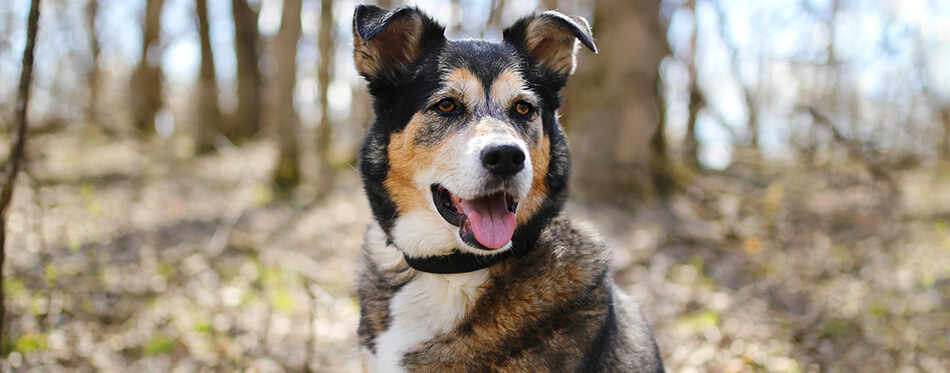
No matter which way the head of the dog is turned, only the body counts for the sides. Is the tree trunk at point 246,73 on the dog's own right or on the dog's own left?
on the dog's own right

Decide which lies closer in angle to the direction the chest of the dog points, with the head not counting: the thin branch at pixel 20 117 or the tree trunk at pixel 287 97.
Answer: the thin branch

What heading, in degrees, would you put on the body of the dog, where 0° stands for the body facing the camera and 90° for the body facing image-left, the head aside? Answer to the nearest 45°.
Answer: approximately 45°

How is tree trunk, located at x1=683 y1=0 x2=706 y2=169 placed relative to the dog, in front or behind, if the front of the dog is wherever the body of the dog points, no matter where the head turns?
behind

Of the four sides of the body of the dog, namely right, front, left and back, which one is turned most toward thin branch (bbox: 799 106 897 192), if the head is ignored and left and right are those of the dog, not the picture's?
back

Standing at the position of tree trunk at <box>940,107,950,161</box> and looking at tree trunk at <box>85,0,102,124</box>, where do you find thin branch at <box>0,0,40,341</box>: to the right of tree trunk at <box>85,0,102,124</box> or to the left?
left

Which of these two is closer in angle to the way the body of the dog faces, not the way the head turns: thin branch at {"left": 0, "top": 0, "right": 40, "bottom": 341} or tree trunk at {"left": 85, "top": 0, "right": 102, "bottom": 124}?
the thin branch

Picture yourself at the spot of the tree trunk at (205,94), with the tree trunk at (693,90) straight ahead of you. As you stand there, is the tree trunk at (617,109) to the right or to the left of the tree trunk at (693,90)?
right
